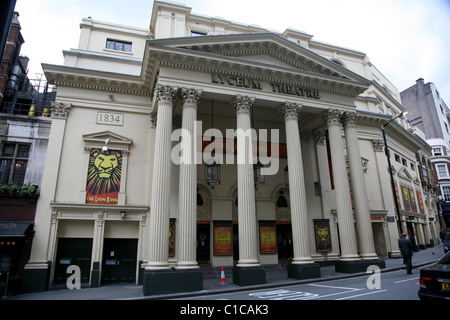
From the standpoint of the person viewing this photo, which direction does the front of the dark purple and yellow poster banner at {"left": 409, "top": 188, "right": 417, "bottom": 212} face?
facing the viewer and to the right of the viewer

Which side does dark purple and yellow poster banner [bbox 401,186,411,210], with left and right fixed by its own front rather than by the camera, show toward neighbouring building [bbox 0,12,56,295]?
right

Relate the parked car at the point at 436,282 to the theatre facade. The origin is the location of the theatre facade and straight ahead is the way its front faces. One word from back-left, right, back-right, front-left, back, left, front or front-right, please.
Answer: front

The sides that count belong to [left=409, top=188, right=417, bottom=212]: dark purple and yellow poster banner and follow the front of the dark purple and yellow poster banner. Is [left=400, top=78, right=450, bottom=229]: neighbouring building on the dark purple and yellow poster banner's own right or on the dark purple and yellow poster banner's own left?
on the dark purple and yellow poster banner's own left

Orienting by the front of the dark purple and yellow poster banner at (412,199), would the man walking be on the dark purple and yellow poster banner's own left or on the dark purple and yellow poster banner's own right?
on the dark purple and yellow poster banner's own right

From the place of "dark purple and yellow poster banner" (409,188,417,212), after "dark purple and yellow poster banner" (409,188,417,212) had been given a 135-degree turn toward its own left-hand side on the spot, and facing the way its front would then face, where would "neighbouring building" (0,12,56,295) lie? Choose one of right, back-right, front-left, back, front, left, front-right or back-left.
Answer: back-left
